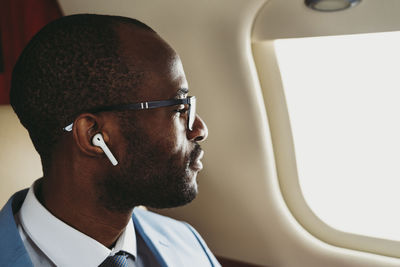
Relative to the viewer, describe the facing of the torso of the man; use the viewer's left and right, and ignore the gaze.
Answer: facing the viewer and to the right of the viewer

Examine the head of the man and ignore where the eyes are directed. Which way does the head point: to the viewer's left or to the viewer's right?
to the viewer's right

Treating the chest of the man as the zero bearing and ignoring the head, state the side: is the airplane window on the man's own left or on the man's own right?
on the man's own left
